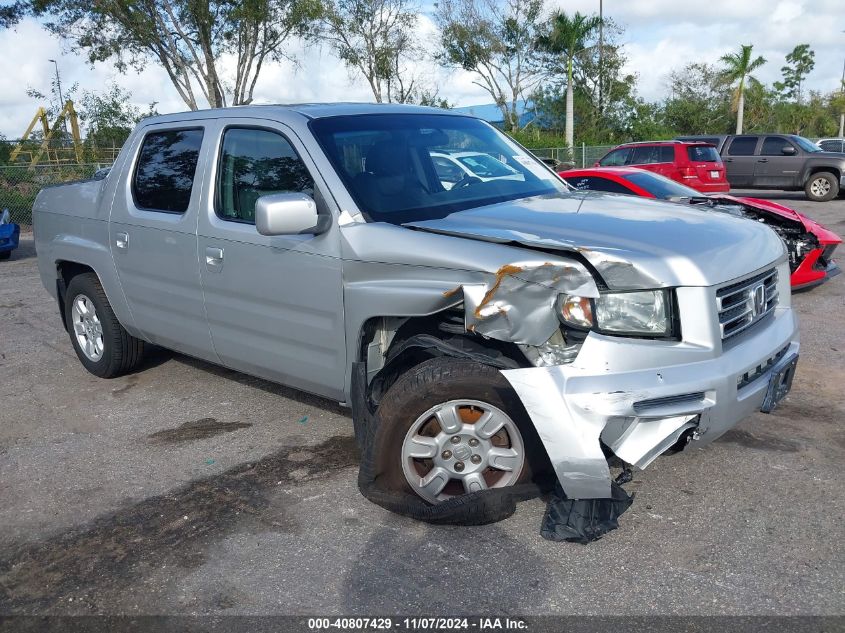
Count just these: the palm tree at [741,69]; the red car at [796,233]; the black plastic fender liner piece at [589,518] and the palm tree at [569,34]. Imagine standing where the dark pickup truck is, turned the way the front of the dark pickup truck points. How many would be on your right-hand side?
2

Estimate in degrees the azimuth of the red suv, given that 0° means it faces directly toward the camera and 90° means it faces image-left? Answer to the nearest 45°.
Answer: approximately 135°

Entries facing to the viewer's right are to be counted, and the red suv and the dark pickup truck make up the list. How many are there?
1

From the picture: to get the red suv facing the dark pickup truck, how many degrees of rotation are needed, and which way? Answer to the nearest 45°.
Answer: approximately 90° to its right

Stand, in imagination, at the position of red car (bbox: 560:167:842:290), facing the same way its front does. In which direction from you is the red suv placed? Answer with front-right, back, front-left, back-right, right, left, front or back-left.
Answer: back-left

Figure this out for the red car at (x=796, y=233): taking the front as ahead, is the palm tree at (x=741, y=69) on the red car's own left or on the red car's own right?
on the red car's own left

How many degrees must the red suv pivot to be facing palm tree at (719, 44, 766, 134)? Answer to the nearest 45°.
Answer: approximately 45° to its right

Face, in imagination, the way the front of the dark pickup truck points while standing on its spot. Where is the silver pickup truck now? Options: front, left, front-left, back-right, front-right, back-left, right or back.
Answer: right

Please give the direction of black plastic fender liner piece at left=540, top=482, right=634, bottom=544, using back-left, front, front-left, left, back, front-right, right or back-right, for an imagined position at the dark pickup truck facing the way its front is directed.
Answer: right

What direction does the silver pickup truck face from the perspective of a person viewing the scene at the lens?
facing the viewer and to the right of the viewer

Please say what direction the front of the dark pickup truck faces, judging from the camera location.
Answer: facing to the right of the viewer
